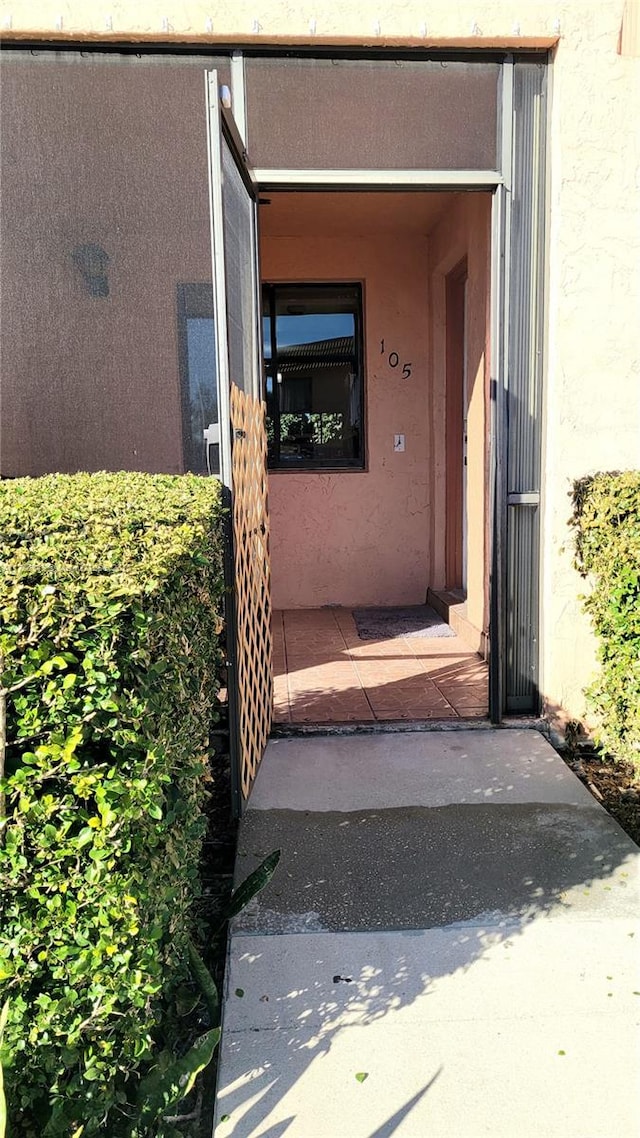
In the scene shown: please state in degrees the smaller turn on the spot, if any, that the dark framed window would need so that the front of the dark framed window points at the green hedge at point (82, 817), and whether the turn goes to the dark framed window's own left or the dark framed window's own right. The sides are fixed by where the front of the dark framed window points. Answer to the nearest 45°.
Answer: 0° — it already faces it

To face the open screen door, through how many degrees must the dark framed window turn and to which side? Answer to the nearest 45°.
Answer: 0° — it already faces it

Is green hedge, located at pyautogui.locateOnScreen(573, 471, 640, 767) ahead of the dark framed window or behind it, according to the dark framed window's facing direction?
ahead

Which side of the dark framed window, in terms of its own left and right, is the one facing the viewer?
front
